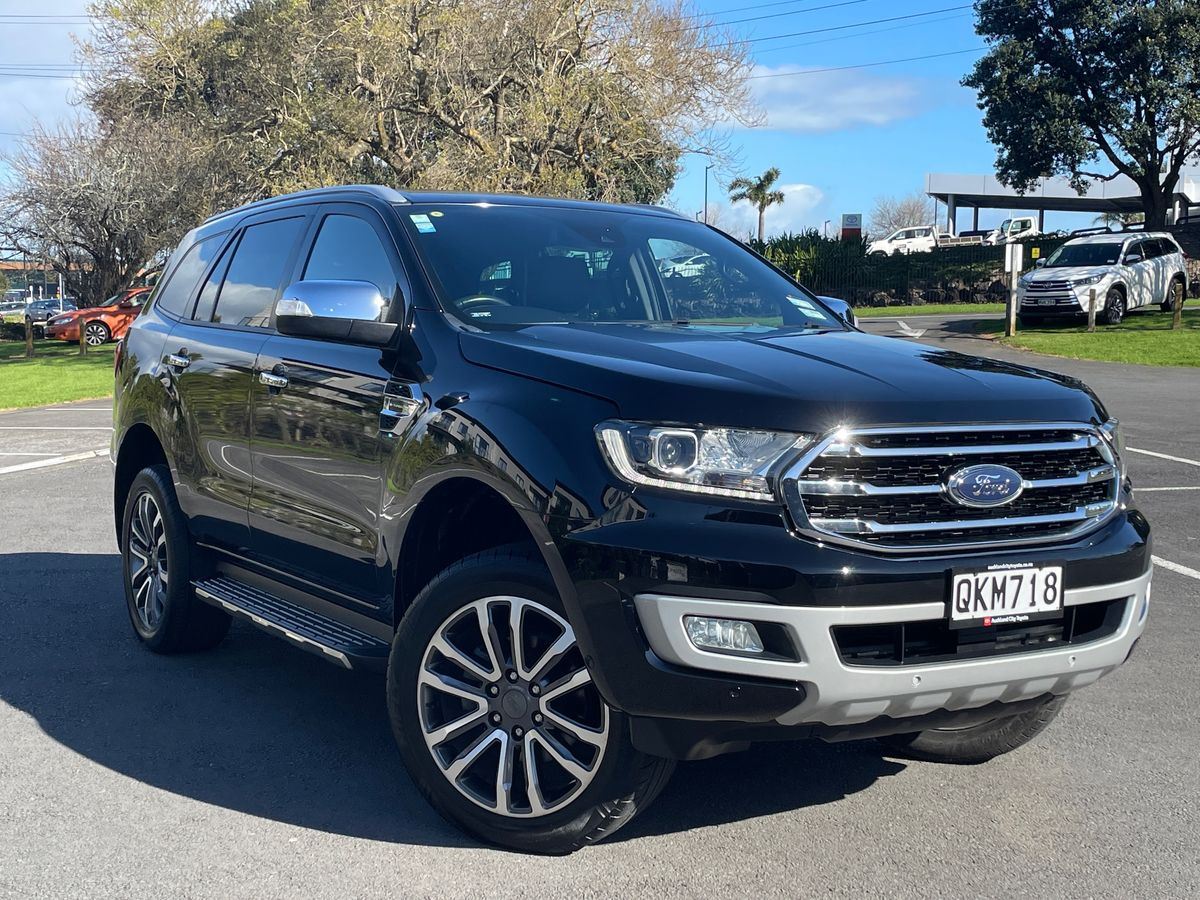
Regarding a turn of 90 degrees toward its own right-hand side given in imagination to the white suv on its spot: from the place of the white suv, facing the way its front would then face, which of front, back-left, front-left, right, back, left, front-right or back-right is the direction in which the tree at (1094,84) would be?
front-right

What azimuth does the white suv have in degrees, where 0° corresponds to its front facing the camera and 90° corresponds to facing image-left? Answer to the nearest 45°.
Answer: approximately 45°

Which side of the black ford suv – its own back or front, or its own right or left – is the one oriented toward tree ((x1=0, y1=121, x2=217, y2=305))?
back

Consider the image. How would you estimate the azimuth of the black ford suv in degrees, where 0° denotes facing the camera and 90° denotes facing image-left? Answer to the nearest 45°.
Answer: approximately 315°

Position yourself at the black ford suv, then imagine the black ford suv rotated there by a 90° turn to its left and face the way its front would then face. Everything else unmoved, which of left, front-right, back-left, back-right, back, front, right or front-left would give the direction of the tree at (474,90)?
front-left

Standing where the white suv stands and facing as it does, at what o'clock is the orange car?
The orange car is roughly at 1 o'clock from the white suv.

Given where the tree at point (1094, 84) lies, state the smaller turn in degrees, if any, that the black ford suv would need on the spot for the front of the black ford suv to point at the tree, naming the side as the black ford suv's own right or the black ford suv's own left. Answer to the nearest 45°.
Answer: approximately 135° to the black ford suv's own left

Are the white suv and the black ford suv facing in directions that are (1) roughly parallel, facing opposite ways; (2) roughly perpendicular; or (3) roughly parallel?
roughly perpendicular

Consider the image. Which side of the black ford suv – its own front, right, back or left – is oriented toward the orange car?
back

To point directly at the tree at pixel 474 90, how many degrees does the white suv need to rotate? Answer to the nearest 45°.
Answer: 0° — it already faces it
